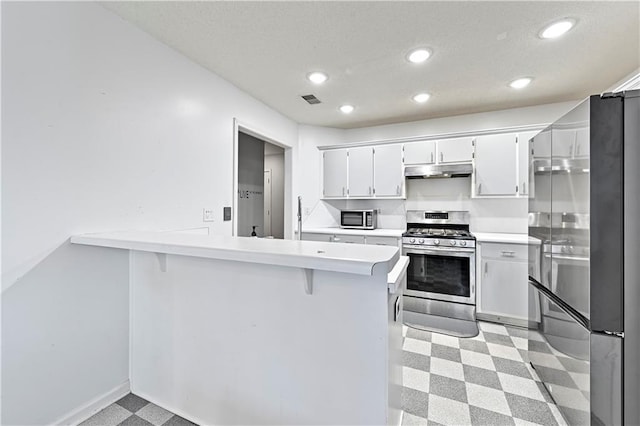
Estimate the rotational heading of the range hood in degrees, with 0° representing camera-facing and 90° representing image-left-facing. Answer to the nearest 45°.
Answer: approximately 0°

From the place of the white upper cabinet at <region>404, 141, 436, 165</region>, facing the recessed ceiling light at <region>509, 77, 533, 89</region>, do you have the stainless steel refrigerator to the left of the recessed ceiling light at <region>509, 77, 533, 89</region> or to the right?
right

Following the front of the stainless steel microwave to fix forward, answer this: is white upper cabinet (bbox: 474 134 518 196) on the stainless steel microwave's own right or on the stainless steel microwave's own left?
on the stainless steel microwave's own left

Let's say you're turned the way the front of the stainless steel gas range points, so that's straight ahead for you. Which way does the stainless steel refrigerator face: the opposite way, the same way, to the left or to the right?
to the right

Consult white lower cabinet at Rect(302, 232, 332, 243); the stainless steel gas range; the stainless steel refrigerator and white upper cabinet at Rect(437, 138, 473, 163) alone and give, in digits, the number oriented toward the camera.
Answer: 3

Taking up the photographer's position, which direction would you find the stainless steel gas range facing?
facing the viewer

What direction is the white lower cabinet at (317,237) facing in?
toward the camera

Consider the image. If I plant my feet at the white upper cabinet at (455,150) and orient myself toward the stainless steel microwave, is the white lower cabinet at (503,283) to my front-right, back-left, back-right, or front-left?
back-left

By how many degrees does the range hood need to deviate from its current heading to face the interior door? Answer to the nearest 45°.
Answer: approximately 90° to its right

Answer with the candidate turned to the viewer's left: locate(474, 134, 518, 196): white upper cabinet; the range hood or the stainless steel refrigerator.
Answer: the stainless steel refrigerator

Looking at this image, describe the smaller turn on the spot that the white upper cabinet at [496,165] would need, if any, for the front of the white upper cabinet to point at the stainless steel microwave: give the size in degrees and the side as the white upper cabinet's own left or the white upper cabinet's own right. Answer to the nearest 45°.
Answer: approximately 90° to the white upper cabinet's own right

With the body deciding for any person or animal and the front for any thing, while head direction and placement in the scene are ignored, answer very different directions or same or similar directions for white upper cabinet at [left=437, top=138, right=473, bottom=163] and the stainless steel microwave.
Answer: same or similar directions

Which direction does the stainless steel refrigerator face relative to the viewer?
to the viewer's left

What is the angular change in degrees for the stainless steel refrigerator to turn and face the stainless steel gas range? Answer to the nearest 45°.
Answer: approximately 45° to its right

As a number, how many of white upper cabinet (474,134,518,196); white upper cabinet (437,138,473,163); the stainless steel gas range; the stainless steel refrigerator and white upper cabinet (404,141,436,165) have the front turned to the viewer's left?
1

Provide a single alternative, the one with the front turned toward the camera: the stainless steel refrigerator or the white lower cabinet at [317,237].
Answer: the white lower cabinet

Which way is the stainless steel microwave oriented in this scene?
toward the camera
